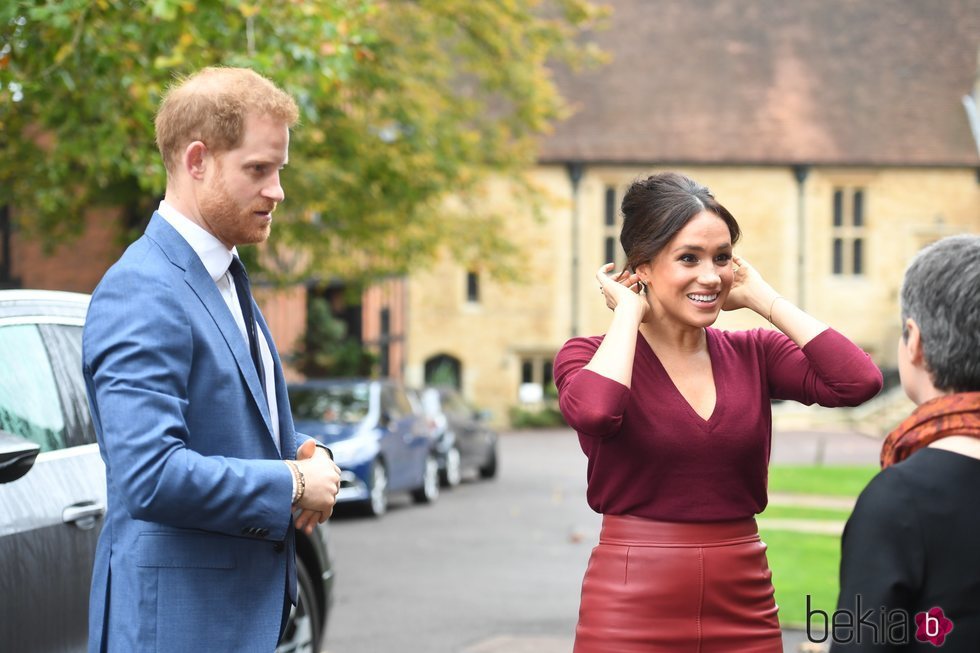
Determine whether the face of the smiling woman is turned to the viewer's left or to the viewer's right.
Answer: to the viewer's right

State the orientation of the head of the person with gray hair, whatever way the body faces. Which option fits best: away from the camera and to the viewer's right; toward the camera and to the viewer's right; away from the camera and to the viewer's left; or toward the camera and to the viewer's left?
away from the camera and to the viewer's left

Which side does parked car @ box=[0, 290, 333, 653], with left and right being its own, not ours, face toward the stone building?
back

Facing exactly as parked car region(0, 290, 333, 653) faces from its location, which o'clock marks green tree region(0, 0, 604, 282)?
The green tree is roughly at 5 o'clock from the parked car.

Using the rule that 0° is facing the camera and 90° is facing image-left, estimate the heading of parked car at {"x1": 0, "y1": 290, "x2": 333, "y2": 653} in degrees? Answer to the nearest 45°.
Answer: approximately 45°

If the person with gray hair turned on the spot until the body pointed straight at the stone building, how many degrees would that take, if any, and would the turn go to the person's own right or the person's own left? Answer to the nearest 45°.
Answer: approximately 45° to the person's own right

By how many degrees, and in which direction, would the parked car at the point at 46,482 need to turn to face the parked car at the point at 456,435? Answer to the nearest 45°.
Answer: approximately 135° to its right

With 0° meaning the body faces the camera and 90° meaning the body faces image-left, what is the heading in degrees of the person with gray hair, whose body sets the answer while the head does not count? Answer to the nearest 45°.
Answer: approximately 135°

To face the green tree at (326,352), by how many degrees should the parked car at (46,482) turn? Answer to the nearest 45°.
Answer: approximately 135° to its right

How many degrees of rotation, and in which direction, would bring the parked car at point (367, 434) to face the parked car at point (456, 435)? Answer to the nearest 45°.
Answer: approximately 135° to its right
